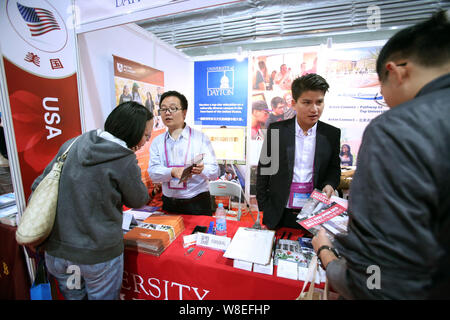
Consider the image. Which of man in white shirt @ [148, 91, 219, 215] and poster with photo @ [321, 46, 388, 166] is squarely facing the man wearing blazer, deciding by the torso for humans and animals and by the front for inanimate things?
the poster with photo

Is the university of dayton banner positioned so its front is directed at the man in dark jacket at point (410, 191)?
yes

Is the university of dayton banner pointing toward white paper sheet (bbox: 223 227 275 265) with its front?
yes

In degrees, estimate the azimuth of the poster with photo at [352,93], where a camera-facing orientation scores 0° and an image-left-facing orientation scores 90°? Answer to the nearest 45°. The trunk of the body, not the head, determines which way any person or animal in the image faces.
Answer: approximately 0°

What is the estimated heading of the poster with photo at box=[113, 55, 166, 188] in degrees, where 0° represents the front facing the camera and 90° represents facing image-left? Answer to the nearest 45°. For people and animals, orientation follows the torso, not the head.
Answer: approximately 315°

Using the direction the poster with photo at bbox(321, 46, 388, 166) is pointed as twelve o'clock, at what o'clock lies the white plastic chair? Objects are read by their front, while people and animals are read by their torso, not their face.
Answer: The white plastic chair is roughly at 1 o'clock from the poster with photo.

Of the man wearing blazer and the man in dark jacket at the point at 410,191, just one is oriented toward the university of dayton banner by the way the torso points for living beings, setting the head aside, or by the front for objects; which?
the man in dark jacket

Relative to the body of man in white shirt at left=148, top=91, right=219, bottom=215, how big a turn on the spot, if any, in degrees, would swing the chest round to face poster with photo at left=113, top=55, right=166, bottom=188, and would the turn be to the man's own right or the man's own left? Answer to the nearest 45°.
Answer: approximately 90° to the man's own right

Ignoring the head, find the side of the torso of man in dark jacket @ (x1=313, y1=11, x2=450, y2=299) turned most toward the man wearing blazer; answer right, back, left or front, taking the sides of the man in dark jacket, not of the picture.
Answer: front

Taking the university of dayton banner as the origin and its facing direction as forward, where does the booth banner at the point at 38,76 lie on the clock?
The booth banner is roughly at 1 o'clock from the university of dayton banner.

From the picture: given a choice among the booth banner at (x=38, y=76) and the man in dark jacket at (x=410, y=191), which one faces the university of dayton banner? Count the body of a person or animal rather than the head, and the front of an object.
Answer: the man in dark jacket

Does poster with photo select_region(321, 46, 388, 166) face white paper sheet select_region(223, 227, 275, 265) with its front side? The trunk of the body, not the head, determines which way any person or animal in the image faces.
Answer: yes

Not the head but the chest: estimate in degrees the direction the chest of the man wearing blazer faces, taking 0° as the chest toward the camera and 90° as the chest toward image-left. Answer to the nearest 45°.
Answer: approximately 315°

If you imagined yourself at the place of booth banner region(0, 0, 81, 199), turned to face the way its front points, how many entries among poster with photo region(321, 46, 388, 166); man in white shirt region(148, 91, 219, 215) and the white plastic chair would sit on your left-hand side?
3

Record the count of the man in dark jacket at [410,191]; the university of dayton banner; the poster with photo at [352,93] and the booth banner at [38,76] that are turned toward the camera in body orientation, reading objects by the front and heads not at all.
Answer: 3

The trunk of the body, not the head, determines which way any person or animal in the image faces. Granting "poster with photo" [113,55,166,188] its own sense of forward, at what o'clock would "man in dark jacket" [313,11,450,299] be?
The man in dark jacket is roughly at 1 o'clock from the poster with photo.

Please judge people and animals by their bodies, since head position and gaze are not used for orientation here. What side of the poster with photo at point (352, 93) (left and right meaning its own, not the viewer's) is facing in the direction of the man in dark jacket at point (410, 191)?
front
